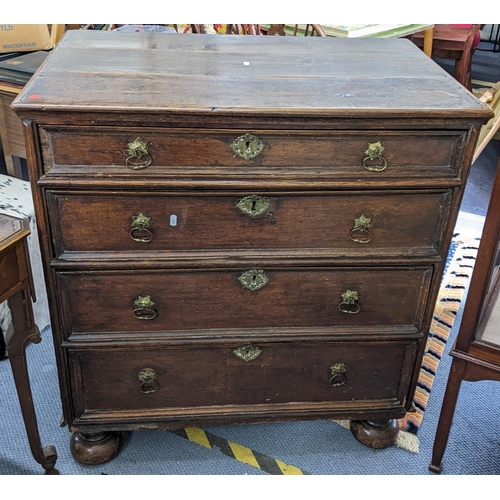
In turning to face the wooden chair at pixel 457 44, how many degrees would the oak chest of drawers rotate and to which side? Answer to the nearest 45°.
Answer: approximately 135° to its left

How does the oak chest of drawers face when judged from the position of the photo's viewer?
facing the viewer

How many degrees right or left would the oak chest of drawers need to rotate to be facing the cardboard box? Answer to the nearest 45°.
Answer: approximately 135° to its right
